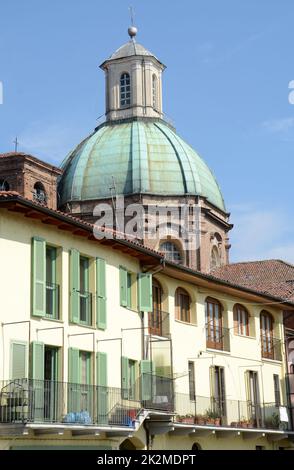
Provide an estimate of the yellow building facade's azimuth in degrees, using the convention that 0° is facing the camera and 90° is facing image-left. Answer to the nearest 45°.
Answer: approximately 315°
